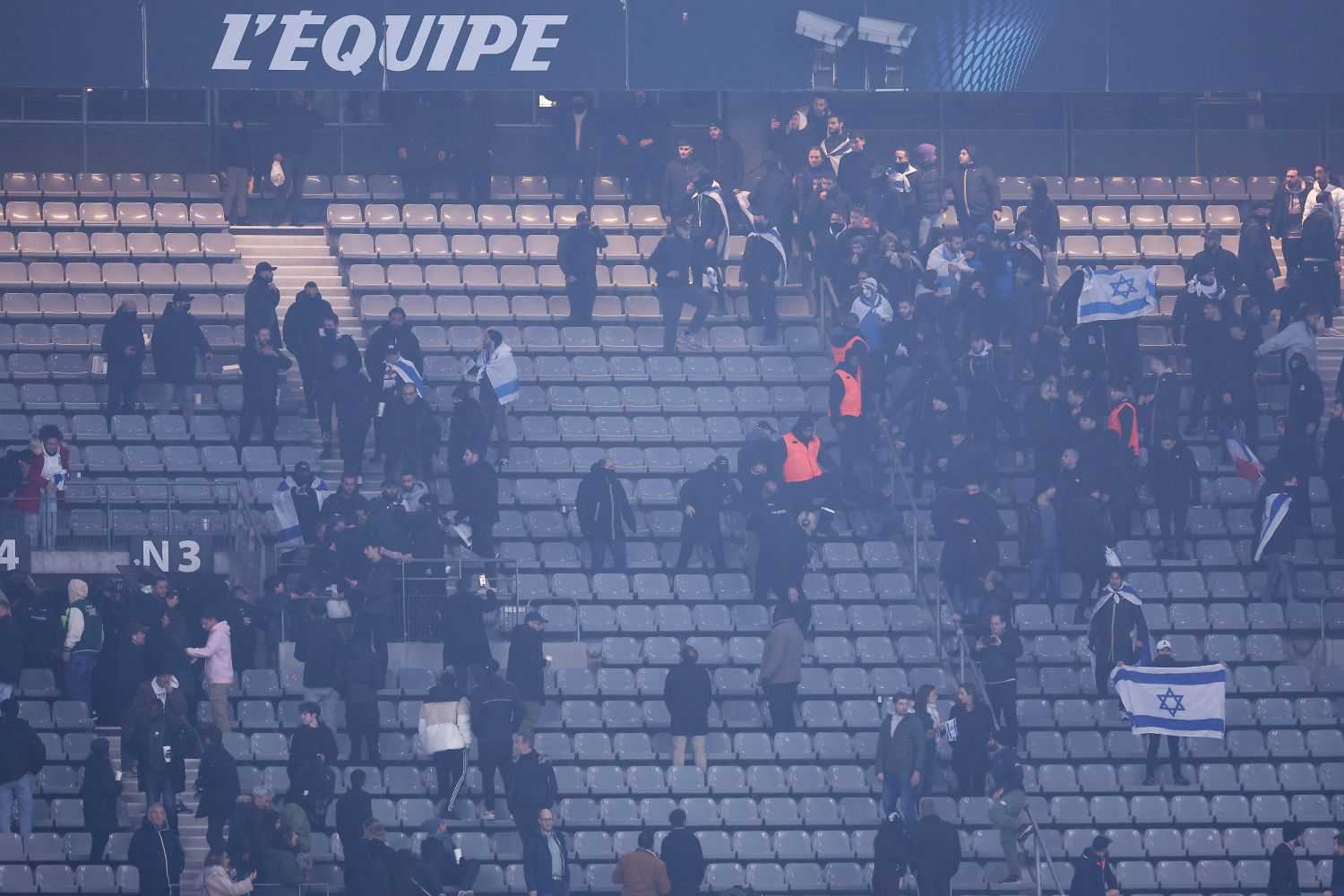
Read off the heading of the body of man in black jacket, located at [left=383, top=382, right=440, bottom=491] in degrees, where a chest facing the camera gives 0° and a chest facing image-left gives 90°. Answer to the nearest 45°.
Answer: approximately 0°

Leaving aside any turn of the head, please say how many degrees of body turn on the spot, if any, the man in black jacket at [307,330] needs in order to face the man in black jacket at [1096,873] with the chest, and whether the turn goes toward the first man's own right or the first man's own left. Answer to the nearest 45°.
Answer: approximately 45° to the first man's own left

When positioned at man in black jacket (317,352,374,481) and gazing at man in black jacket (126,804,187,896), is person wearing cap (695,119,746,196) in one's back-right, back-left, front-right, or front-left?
back-left

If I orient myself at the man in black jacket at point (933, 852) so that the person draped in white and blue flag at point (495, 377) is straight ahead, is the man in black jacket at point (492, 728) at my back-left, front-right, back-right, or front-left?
front-left

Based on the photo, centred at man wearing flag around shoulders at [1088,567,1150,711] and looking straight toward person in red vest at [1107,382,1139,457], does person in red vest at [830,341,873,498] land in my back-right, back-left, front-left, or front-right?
front-left

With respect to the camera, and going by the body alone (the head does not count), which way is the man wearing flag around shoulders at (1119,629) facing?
toward the camera

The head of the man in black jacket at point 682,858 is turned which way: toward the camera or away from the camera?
away from the camera

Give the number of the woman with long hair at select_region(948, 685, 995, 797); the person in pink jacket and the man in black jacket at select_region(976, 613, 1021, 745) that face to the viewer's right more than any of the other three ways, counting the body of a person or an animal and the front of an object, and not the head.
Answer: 0

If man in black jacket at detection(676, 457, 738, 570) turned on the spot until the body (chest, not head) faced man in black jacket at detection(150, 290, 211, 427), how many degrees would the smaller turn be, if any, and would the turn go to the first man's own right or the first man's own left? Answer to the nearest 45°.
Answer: approximately 135° to the first man's own right

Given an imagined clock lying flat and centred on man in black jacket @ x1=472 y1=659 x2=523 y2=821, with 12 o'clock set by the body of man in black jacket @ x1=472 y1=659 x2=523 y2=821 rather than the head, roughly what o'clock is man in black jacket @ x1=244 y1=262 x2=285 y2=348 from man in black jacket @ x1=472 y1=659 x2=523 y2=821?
man in black jacket @ x1=244 y1=262 x2=285 y2=348 is roughly at 11 o'clock from man in black jacket @ x1=472 y1=659 x2=523 y2=821.

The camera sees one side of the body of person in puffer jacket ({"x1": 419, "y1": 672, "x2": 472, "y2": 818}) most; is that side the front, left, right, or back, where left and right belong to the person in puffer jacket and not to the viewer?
back

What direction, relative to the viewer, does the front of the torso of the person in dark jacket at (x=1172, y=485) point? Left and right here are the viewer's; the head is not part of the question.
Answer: facing the viewer
